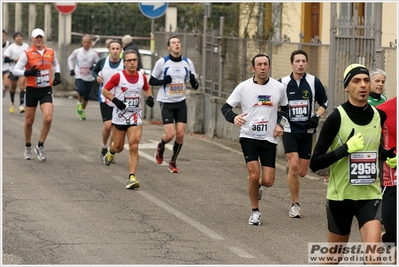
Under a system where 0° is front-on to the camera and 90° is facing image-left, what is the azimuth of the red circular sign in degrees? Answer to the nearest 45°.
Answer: approximately 0°

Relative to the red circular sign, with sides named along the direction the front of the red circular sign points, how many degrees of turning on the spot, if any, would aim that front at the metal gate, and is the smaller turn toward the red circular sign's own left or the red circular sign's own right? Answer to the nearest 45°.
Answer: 0° — it already faces it
